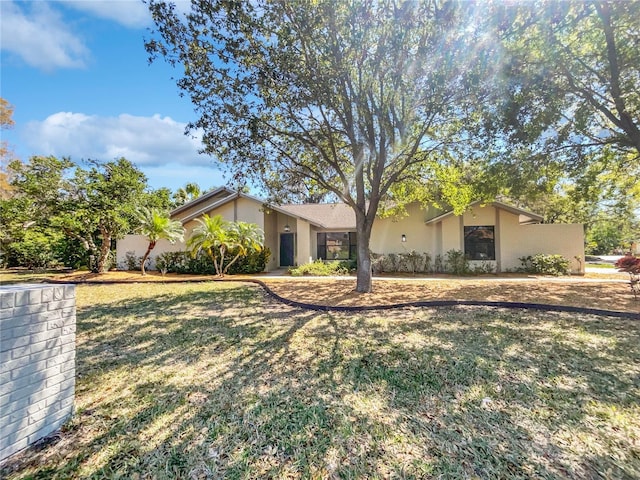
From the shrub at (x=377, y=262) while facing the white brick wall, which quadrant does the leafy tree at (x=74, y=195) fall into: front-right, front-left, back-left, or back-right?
front-right

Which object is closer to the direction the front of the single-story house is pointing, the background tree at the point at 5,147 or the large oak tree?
the large oak tree

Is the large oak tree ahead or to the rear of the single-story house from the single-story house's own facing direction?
ahead

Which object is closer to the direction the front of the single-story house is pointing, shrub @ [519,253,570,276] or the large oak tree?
the large oak tree

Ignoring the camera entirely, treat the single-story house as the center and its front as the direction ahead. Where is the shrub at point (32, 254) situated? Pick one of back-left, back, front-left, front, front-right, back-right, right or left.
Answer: right

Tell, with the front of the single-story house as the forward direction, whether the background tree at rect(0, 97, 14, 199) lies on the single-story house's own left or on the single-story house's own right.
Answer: on the single-story house's own right

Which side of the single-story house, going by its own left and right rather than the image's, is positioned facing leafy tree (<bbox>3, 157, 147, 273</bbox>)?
right

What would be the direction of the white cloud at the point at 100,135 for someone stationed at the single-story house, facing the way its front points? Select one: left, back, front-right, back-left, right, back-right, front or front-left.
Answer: right

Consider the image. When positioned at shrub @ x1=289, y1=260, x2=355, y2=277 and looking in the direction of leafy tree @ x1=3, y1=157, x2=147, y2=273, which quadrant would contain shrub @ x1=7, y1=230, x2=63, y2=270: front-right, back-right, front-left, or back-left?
front-right

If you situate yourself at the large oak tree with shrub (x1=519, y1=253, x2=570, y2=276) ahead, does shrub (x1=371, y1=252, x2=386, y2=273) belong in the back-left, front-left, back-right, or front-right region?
front-left

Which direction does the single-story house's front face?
toward the camera

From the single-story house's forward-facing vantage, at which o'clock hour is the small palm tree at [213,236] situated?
The small palm tree is roughly at 2 o'clock from the single-story house.

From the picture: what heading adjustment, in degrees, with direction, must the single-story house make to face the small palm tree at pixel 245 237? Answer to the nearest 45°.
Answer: approximately 45° to its right
